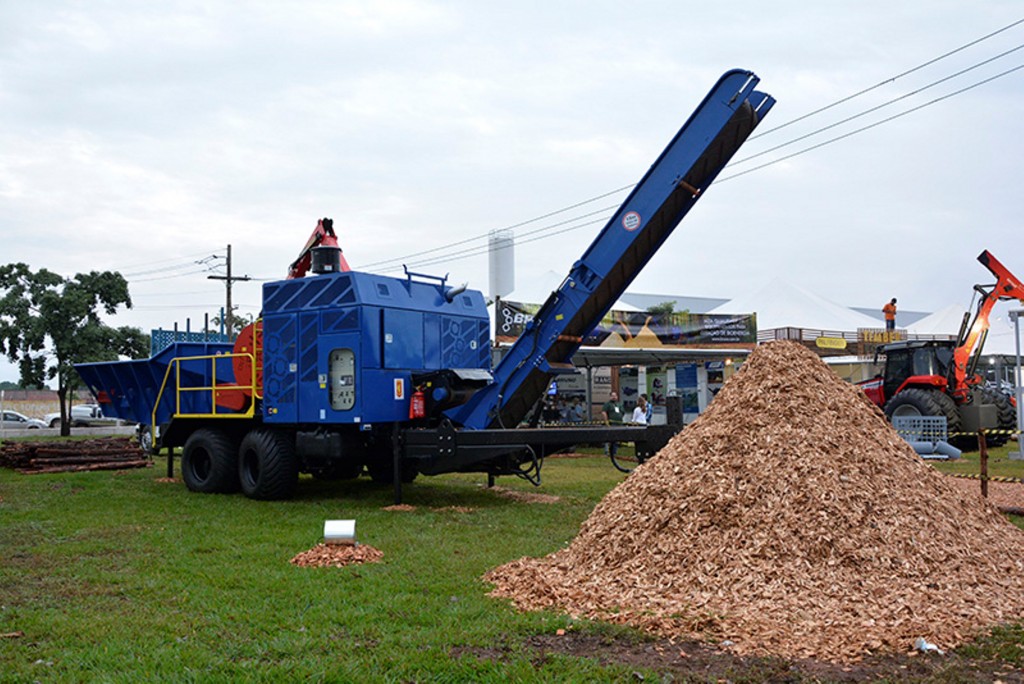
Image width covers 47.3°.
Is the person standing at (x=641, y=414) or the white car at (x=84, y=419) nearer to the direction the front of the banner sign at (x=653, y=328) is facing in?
the person standing

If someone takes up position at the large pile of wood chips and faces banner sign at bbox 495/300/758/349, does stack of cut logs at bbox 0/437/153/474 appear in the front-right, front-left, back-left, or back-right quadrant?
front-left

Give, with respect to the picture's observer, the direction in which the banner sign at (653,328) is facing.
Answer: facing the viewer

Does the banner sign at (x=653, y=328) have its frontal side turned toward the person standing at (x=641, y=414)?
yes

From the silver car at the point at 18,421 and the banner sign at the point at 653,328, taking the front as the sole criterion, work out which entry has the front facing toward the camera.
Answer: the banner sign

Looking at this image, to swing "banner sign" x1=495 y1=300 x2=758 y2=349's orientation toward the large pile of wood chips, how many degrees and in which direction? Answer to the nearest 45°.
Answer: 0° — it already faces it

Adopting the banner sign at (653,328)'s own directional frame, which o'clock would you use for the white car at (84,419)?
The white car is roughly at 4 o'clock from the banner sign.

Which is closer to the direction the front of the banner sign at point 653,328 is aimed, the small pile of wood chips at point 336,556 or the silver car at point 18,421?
the small pile of wood chips
